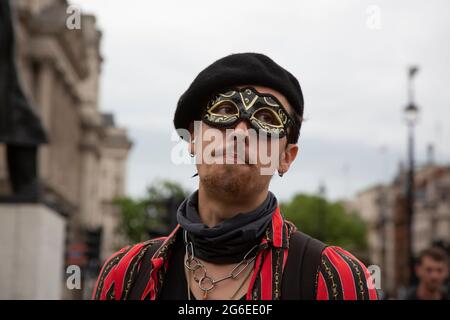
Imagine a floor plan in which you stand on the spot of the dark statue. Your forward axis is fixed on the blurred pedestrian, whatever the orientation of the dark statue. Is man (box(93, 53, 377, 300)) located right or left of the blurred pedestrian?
right

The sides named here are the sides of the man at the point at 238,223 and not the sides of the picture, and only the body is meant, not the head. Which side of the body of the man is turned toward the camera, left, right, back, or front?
front

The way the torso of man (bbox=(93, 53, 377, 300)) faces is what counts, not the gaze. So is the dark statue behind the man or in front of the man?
behind

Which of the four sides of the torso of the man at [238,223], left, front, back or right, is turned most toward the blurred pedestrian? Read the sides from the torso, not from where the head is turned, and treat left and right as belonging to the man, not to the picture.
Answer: back

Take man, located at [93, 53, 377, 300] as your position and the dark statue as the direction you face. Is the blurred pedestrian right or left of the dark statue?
right
